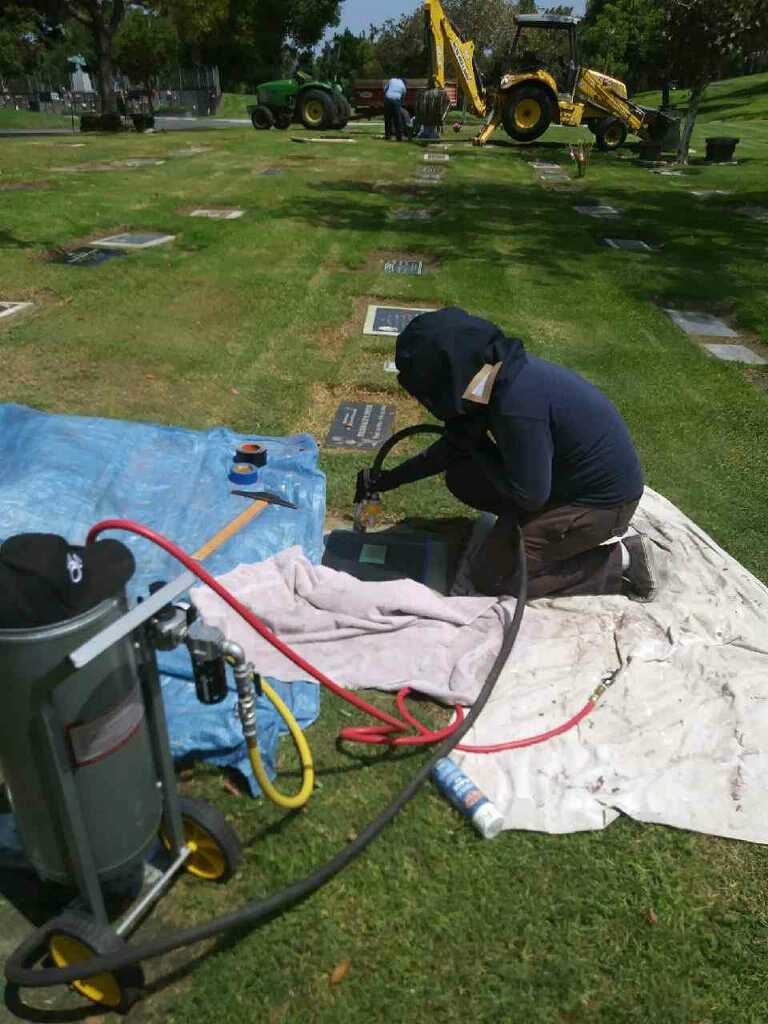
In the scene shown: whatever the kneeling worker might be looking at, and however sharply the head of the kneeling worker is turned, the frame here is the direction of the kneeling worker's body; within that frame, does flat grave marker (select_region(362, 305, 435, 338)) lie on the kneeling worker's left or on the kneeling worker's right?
on the kneeling worker's right

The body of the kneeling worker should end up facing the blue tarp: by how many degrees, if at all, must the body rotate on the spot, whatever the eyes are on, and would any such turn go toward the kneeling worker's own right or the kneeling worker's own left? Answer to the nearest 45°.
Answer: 0° — they already face it

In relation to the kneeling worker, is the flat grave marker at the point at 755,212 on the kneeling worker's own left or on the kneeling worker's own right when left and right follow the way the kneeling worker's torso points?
on the kneeling worker's own right

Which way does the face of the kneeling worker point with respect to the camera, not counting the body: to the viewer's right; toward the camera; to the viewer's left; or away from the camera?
to the viewer's left

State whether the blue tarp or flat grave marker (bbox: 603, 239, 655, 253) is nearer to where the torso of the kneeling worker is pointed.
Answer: the blue tarp

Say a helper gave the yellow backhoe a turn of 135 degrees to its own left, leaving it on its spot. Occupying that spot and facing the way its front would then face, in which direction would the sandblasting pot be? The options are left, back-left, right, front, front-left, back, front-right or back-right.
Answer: back-left

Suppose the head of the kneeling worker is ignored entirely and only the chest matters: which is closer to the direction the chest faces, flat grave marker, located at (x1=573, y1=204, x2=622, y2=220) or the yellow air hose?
the yellow air hose

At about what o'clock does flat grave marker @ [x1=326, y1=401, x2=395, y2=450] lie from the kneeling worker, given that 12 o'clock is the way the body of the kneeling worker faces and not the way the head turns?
The flat grave marker is roughly at 2 o'clock from the kneeling worker.

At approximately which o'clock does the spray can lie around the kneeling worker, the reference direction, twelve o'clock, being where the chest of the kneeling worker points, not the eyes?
The spray can is roughly at 9 o'clock from the kneeling worker.

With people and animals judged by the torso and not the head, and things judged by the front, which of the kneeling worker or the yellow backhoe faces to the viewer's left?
the kneeling worker

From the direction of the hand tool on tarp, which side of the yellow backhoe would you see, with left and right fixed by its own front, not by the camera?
right

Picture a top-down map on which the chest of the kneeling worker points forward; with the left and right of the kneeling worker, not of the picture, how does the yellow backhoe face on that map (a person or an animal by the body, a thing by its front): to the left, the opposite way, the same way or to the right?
the opposite way

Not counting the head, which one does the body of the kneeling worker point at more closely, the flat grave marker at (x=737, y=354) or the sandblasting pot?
the sandblasting pot

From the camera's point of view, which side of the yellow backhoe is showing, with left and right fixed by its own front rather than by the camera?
right

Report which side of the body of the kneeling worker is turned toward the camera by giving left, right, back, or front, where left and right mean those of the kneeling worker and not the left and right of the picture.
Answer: left

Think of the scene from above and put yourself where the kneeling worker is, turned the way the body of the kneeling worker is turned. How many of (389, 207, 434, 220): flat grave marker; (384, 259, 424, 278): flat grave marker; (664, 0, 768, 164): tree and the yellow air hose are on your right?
3

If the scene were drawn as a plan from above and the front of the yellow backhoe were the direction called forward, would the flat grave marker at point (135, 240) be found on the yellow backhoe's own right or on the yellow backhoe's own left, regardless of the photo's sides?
on the yellow backhoe's own right
